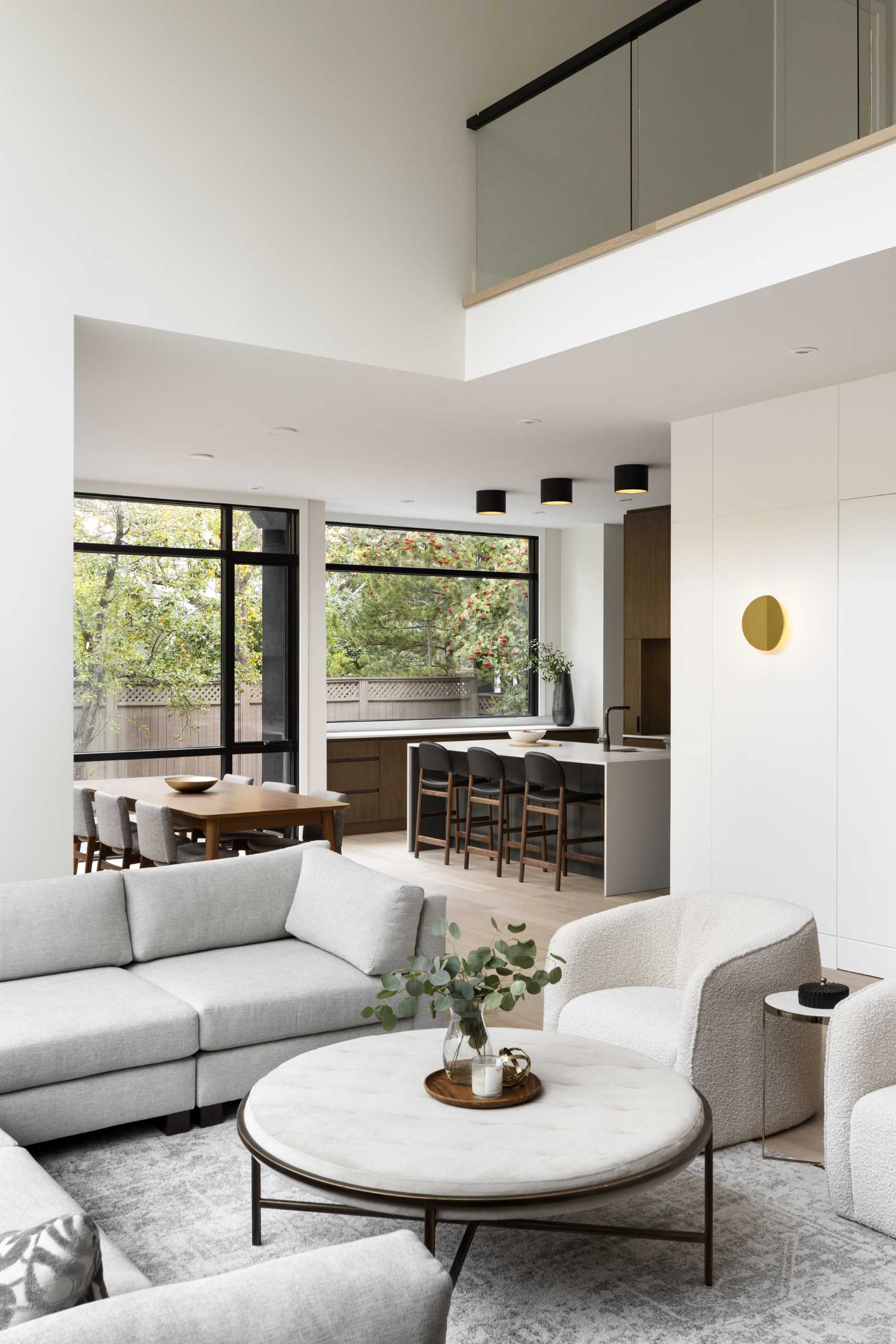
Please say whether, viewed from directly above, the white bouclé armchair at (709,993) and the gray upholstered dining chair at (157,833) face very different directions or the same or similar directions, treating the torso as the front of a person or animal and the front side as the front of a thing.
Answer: very different directions

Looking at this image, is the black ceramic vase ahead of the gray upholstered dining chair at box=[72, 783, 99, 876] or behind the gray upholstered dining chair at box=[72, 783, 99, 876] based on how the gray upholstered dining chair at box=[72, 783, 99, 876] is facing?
ahead

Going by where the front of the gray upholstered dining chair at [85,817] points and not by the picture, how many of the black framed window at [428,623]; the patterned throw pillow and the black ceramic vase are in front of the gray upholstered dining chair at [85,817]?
2

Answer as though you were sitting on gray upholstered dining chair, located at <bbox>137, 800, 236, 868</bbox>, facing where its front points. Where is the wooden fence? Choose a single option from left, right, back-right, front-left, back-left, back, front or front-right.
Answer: front-left

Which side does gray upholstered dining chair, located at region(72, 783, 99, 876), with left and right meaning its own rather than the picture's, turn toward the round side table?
right

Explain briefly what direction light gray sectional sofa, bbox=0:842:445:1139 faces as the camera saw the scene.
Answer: facing the viewer and to the right of the viewer

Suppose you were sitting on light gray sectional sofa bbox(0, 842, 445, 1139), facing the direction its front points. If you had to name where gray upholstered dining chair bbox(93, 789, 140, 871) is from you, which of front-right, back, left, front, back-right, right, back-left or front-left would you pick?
back-left

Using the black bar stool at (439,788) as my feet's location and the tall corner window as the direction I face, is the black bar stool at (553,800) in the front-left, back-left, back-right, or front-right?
back-left

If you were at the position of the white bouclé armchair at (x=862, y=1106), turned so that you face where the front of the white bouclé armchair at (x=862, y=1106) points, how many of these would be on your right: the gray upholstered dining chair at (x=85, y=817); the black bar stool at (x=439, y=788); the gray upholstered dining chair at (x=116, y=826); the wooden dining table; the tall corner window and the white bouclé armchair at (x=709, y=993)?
6

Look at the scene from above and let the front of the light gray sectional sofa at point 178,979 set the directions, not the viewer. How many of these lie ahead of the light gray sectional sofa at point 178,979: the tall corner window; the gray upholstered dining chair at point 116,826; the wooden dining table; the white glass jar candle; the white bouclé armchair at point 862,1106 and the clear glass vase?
3

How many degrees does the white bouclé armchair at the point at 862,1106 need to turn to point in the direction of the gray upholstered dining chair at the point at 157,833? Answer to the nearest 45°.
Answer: approximately 90° to its right

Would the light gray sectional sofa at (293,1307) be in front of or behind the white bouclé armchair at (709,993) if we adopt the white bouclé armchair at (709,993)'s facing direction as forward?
in front

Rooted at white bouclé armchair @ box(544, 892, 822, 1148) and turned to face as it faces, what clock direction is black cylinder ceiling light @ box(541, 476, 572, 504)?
The black cylinder ceiling light is roughly at 4 o'clock from the white bouclé armchair.

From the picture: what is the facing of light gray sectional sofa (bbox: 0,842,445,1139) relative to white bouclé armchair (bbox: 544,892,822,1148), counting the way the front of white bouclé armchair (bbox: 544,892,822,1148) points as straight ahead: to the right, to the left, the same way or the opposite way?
to the left

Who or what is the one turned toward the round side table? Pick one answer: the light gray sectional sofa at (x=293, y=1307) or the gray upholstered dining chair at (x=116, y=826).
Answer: the light gray sectional sofa

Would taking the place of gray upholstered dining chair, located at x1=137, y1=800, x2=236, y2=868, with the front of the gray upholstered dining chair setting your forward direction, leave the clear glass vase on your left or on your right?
on your right

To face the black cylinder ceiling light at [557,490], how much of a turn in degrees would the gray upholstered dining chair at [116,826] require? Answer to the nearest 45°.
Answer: approximately 45° to its right

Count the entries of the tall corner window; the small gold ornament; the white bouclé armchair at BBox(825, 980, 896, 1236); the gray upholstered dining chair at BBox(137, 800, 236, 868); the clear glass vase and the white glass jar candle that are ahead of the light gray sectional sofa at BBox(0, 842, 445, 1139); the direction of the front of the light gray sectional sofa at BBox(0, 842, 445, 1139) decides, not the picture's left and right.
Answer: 4

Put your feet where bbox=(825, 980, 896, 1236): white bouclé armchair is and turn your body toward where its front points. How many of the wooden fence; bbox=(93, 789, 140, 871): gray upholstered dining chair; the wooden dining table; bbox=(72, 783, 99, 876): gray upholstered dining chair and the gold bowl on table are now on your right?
5

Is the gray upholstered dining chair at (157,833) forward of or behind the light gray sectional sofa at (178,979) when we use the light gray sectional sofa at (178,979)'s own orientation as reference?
behind
